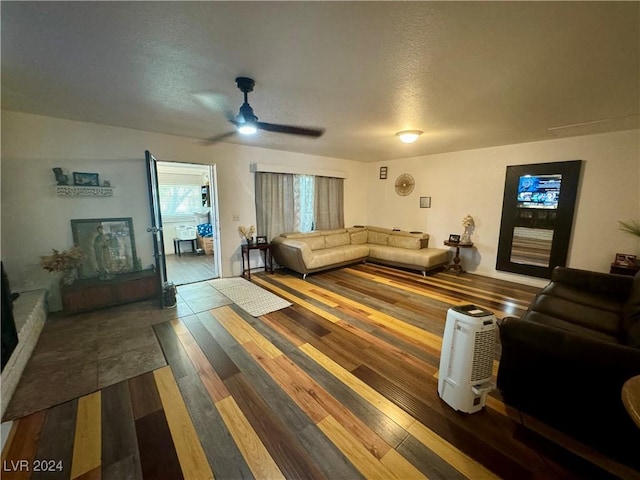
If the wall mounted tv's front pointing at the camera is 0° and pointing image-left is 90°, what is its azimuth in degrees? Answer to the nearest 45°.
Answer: approximately 45°

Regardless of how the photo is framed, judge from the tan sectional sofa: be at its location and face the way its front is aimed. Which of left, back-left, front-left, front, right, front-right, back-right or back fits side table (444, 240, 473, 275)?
left

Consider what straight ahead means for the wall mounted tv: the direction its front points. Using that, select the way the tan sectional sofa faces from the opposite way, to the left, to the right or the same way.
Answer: to the left

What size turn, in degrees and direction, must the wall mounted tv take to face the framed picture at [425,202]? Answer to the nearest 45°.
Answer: approximately 45° to its right

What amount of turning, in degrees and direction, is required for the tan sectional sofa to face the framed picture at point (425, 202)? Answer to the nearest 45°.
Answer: approximately 135° to its left

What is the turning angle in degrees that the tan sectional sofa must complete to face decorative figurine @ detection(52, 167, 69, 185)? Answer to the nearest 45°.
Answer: approximately 45° to its right

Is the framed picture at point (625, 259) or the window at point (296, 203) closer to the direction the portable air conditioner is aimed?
the window

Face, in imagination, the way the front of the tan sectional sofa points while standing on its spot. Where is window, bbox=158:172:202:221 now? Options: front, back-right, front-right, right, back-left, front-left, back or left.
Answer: right

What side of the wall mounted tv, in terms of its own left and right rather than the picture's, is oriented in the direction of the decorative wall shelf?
front

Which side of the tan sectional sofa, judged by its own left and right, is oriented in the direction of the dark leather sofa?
front
